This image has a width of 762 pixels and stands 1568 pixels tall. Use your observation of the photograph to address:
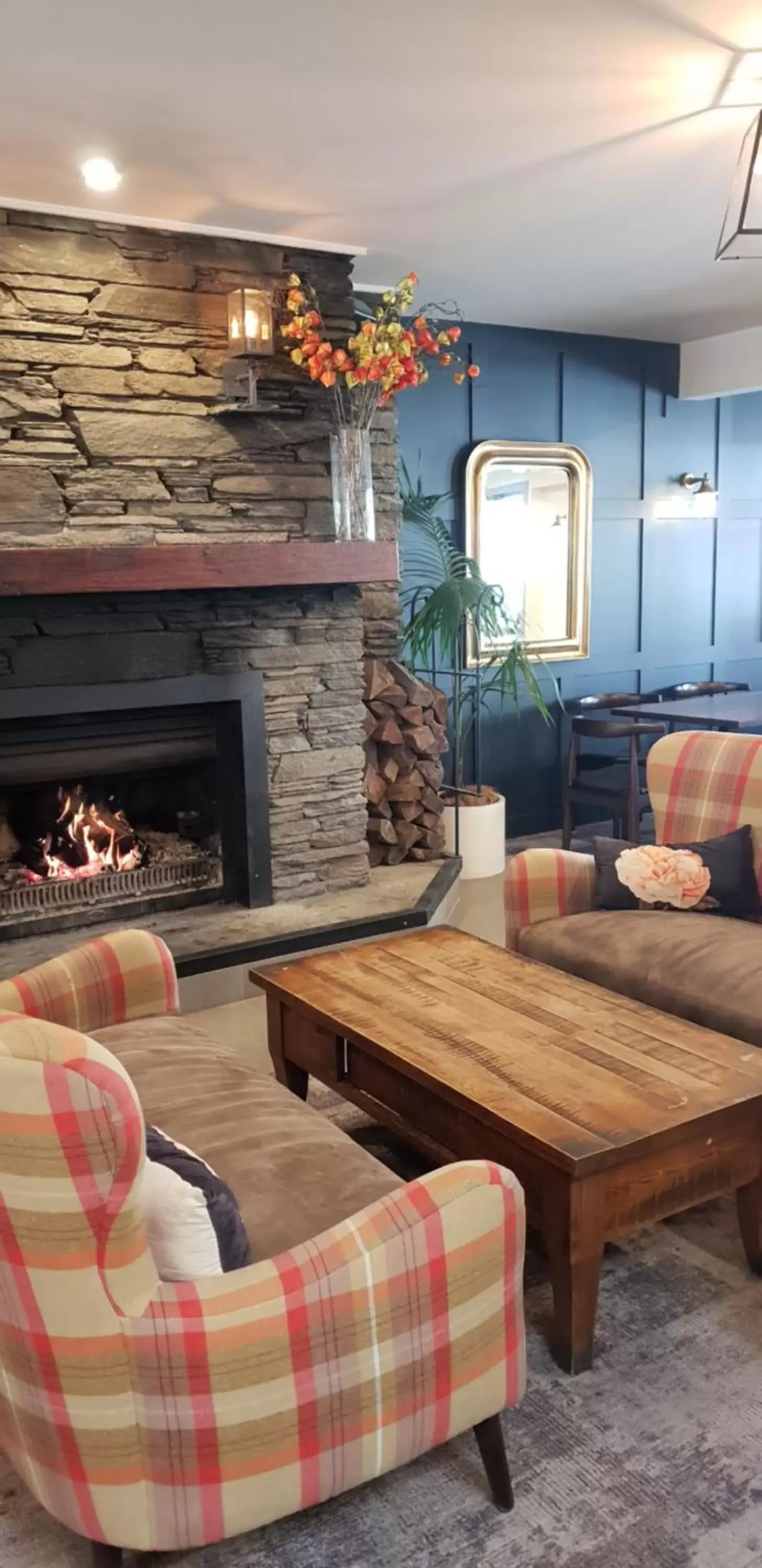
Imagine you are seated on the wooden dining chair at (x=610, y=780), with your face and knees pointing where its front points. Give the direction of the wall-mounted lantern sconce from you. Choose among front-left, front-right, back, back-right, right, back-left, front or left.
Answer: back

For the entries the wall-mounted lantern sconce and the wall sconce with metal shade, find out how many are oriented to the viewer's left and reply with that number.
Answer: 0

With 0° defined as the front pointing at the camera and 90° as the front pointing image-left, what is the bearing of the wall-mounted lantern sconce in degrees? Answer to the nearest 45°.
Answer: approximately 315°

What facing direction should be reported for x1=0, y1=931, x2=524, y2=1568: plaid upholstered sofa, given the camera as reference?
facing away from the viewer and to the right of the viewer

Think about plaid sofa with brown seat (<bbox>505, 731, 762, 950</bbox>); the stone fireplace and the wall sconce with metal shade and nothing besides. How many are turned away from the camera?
0

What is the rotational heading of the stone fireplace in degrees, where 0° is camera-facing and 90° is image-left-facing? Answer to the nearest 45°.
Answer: approximately 315°

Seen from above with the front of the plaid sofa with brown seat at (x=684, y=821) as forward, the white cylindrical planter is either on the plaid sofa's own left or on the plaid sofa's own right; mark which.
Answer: on the plaid sofa's own right

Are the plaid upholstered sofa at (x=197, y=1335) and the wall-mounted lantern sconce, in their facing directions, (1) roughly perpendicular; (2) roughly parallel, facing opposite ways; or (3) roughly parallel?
roughly perpendicular

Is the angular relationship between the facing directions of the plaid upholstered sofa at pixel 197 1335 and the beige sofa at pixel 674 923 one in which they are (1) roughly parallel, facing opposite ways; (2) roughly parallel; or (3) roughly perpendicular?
roughly parallel, facing opposite ways

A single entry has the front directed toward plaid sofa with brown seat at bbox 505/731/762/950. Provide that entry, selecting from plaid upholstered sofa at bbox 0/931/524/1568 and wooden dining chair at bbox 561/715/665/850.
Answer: plaid upholstered sofa at bbox 0/931/524/1568

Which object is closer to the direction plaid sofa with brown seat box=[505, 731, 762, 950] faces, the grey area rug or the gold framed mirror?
the grey area rug

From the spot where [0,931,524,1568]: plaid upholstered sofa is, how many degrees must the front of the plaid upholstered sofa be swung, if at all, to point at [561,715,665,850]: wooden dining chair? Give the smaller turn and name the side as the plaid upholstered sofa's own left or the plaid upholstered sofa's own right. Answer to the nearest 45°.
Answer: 0° — it already faces it

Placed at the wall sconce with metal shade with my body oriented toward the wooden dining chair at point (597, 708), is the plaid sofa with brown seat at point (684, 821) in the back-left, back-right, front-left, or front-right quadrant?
front-left

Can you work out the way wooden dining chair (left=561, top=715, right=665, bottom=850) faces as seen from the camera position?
facing away from the viewer and to the right of the viewer

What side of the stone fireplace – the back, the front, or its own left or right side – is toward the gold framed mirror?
left

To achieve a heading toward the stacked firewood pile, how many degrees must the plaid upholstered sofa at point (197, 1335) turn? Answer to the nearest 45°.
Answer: approximately 45° to its left

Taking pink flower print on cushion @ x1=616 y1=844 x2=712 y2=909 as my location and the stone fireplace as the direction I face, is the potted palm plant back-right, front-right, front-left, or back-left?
front-right
